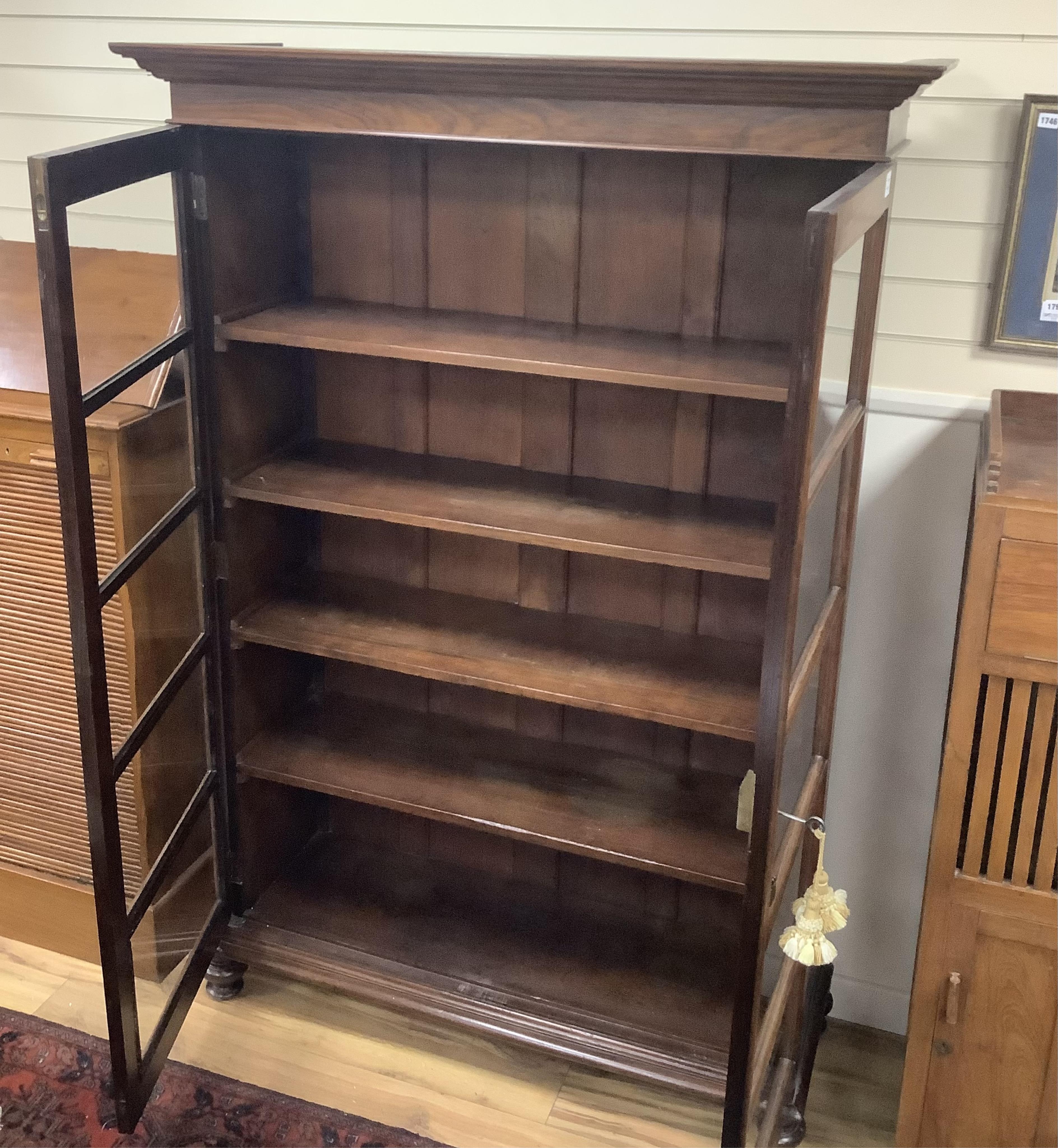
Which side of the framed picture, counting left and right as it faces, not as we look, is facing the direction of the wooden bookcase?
right

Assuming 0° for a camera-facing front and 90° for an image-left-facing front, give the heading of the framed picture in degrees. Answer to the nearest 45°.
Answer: approximately 0°

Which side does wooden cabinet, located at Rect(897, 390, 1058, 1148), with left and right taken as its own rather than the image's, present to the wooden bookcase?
right

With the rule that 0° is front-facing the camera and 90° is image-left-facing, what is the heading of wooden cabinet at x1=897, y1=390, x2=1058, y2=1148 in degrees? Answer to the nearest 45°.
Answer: approximately 0°

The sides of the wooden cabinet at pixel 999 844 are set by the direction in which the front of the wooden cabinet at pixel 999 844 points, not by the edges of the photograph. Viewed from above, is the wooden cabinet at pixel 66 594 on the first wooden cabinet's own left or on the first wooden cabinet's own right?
on the first wooden cabinet's own right

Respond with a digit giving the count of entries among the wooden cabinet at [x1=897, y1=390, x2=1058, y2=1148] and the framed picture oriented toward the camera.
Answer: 2
